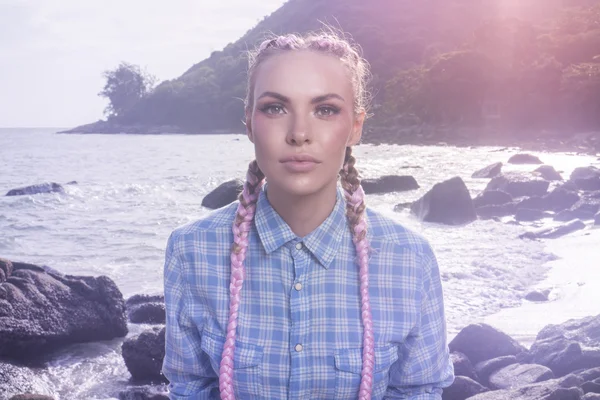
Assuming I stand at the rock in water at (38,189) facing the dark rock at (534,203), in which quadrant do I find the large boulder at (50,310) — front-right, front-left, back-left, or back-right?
front-right

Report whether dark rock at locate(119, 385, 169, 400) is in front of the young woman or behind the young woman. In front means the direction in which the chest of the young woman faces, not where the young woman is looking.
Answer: behind

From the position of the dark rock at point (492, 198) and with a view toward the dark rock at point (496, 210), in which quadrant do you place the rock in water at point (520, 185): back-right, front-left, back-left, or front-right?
back-left

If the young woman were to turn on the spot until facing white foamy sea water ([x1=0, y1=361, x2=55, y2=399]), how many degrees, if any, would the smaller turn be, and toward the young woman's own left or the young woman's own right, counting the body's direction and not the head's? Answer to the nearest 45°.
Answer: approximately 135° to the young woman's own right

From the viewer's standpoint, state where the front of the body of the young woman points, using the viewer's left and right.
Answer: facing the viewer

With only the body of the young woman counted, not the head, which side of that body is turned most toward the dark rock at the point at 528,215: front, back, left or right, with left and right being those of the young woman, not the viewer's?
back

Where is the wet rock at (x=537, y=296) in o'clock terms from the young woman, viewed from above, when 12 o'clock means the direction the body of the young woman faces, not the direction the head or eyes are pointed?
The wet rock is roughly at 7 o'clock from the young woman.

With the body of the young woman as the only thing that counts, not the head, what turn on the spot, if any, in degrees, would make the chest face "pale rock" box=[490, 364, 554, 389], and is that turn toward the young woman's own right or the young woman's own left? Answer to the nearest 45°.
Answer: approximately 135° to the young woman's own left

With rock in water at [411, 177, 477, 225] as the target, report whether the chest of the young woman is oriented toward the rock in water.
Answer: no

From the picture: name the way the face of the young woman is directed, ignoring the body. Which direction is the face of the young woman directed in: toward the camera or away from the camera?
toward the camera

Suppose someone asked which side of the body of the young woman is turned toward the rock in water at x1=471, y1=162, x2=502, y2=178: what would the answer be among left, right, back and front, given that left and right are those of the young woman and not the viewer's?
back

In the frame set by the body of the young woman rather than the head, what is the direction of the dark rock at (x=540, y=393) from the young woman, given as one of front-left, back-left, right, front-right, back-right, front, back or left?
back-left

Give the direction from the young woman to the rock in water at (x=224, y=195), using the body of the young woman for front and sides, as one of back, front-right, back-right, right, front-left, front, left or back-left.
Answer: back

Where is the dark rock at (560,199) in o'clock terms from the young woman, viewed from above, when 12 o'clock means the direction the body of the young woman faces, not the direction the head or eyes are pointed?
The dark rock is roughly at 7 o'clock from the young woman.
